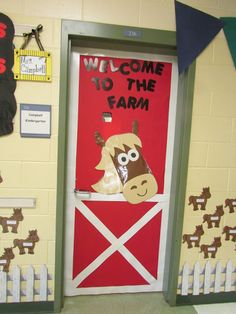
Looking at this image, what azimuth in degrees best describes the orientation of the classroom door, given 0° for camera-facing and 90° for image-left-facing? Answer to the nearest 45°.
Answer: approximately 0°

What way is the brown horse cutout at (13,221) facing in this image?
to the viewer's right
